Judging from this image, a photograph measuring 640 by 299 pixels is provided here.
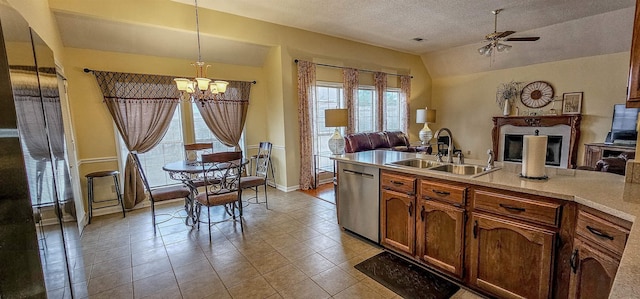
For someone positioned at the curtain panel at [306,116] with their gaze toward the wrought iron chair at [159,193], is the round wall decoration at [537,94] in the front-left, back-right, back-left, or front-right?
back-left

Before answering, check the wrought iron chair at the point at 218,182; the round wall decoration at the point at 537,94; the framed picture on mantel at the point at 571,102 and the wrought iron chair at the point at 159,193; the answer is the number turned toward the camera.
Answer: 2

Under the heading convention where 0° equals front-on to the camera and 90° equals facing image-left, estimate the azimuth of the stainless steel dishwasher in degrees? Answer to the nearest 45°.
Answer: approximately 45°

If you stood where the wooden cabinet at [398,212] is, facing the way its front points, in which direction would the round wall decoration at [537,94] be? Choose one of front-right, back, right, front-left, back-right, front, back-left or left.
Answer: back

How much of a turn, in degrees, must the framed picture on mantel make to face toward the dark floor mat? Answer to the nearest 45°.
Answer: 0° — it already faces it

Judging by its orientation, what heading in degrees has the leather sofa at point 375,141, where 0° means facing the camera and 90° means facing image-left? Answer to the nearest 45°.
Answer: approximately 315°

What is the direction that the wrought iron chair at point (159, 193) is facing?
to the viewer's right

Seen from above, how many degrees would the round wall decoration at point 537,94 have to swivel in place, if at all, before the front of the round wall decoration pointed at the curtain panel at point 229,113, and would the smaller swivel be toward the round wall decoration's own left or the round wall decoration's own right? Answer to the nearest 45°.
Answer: approximately 45° to the round wall decoration's own right

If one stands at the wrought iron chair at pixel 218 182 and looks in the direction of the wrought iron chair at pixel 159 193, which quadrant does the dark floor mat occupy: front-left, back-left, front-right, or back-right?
back-left
